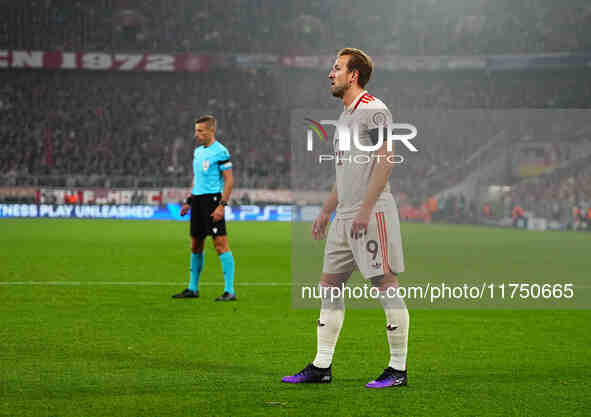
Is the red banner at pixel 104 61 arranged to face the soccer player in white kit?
yes

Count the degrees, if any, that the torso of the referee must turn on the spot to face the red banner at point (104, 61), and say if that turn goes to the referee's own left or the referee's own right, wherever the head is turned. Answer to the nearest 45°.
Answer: approximately 135° to the referee's own right

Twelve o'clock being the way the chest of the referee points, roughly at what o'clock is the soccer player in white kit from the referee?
The soccer player in white kit is roughly at 10 o'clock from the referee.

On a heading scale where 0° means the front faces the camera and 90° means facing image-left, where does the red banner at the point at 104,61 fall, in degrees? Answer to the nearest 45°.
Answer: approximately 0°

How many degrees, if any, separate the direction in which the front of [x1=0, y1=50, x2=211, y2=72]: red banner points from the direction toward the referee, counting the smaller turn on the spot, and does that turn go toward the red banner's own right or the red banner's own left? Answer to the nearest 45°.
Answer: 0° — it already faces them

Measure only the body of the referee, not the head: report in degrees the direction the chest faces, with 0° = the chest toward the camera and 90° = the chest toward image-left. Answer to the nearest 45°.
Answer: approximately 45°
